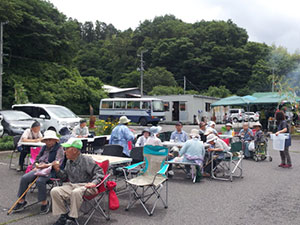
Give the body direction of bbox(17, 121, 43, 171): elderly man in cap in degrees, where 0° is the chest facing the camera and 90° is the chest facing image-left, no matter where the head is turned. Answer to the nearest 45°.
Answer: approximately 315°
